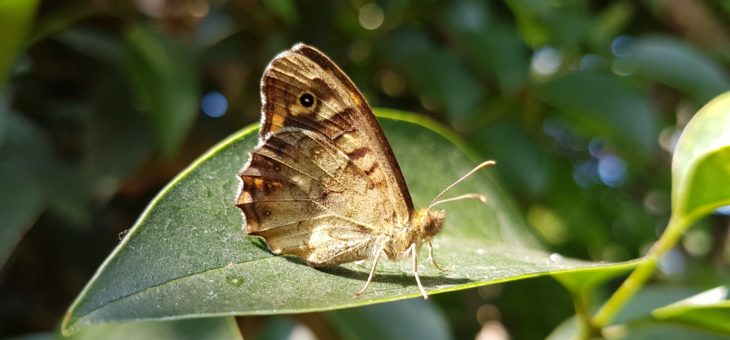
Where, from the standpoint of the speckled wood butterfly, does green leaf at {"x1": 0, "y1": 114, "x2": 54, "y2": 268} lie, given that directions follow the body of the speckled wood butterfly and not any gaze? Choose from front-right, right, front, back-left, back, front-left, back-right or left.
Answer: back-left

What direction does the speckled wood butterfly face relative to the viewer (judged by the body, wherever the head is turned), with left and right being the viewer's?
facing to the right of the viewer

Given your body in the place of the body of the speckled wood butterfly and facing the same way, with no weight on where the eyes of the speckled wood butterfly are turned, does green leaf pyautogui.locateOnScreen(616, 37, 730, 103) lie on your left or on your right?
on your left
